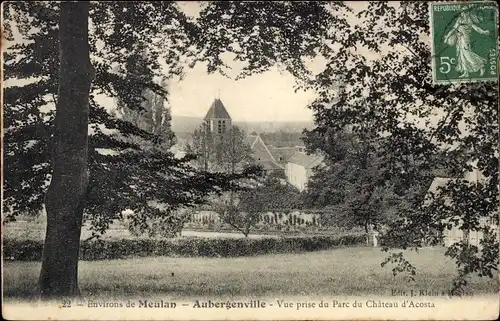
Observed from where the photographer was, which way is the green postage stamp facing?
facing the viewer
